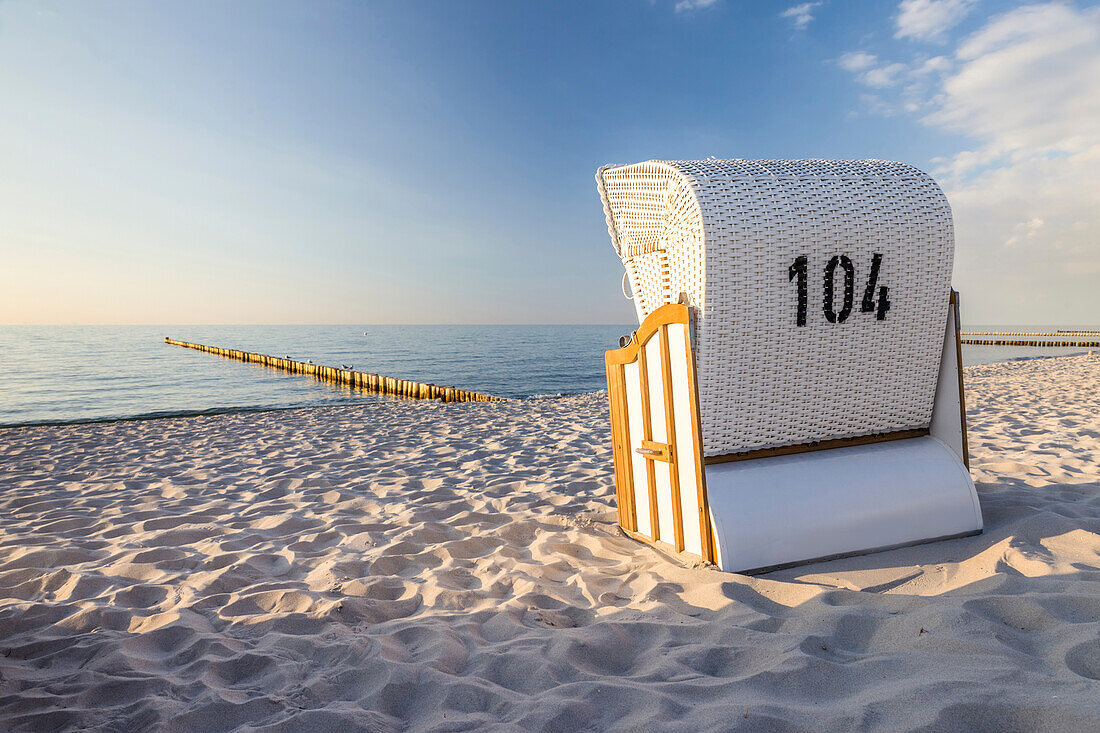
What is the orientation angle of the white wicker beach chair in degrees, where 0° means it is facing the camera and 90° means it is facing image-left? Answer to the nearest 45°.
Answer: approximately 135°

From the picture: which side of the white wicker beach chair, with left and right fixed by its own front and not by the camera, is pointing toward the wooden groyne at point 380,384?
front
